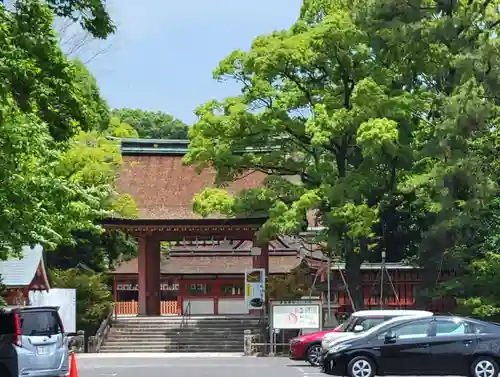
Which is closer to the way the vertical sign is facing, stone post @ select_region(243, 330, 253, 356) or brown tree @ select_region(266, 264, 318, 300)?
the stone post

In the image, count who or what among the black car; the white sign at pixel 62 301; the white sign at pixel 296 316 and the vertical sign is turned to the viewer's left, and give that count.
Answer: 1

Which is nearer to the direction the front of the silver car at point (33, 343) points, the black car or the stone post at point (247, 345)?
the stone post

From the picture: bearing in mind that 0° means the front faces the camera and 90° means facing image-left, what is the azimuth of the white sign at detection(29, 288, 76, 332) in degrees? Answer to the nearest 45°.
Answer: approximately 0°

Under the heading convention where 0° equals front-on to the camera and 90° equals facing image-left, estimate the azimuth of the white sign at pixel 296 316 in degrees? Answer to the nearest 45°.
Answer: approximately 0°

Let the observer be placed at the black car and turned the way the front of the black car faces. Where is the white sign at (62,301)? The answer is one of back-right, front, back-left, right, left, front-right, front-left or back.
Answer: front-right

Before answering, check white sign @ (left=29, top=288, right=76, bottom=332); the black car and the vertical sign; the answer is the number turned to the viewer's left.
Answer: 1

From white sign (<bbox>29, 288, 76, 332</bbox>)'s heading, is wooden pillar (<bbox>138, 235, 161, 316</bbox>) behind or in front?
behind

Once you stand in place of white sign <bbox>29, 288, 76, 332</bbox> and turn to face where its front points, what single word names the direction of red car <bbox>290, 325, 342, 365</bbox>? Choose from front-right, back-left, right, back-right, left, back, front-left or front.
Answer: front-left

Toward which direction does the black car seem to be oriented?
to the viewer's left

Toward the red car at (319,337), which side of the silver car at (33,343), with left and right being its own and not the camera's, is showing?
right
